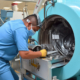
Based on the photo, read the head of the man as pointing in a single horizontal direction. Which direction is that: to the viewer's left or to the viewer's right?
to the viewer's right

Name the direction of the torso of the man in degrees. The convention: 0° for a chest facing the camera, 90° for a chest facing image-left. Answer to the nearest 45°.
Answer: approximately 270°

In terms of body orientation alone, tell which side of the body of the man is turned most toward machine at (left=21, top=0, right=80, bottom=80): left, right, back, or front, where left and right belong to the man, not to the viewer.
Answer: front
